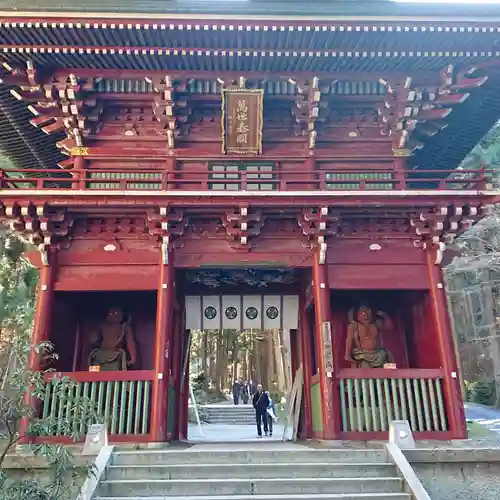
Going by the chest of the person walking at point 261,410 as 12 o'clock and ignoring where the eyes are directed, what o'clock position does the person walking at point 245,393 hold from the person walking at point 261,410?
the person walking at point 245,393 is roughly at 6 o'clock from the person walking at point 261,410.

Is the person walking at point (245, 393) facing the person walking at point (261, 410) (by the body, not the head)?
yes

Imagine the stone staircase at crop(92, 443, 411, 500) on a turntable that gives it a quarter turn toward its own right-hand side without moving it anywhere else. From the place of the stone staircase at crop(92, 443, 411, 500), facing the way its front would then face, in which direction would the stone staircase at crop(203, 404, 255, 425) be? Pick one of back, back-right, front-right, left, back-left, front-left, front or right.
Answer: right

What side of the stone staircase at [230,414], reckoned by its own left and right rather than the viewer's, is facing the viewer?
front

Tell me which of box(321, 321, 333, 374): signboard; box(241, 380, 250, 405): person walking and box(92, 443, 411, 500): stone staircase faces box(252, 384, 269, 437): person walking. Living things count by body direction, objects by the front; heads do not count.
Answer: box(241, 380, 250, 405): person walking

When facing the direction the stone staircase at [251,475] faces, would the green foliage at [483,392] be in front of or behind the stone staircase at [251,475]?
behind

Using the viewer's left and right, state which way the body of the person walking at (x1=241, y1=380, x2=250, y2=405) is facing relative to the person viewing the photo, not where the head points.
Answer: facing the viewer

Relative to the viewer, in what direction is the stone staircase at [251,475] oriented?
toward the camera

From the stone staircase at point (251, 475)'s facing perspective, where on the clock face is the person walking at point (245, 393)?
The person walking is roughly at 6 o'clock from the stone staircase.

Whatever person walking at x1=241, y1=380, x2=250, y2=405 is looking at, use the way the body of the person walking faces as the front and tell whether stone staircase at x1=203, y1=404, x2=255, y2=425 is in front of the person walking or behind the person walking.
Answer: in front

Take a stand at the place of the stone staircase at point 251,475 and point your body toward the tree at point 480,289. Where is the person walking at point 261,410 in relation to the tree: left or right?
left

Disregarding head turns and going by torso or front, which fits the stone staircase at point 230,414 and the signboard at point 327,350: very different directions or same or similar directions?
same or similar directions
